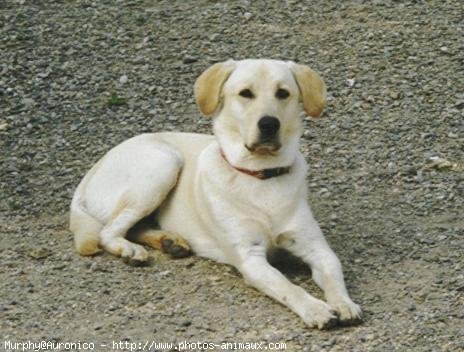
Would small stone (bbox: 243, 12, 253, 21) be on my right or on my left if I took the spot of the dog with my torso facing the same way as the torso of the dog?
on my left

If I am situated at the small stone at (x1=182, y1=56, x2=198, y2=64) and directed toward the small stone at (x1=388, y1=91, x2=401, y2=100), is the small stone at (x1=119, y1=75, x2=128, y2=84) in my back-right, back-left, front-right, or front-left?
back-right

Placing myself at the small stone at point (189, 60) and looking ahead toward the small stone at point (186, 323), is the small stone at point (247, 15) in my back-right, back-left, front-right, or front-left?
back-left

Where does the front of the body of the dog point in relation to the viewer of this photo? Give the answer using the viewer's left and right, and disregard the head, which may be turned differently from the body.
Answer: facing the viewer and to the right of the viewer

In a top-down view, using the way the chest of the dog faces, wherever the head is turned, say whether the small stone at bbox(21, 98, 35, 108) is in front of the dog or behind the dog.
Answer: behind
